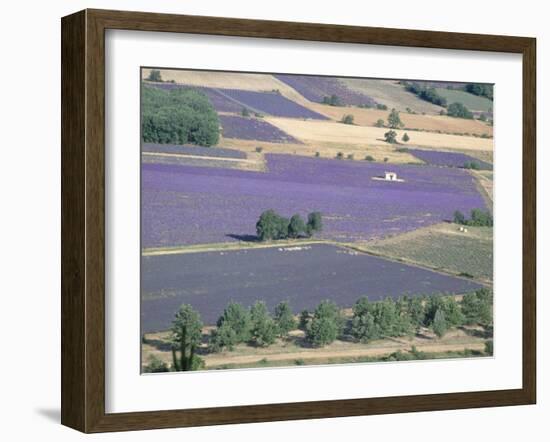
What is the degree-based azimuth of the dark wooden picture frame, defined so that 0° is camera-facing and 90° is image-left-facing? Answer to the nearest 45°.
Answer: approximately 315°
